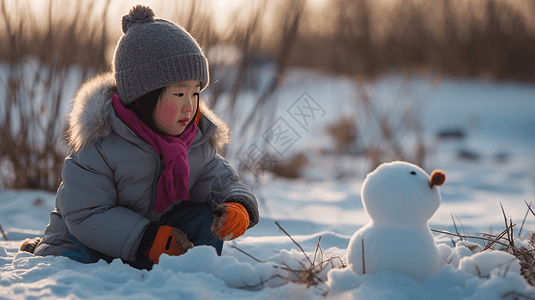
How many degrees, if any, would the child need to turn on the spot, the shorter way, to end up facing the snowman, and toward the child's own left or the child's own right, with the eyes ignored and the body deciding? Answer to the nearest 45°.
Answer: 0° — they already face it

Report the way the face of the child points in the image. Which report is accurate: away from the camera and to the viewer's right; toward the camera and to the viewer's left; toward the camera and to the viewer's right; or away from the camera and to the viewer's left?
toward the camera and to the viewer's right

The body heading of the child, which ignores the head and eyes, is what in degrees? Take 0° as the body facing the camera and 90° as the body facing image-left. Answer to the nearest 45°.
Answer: approximately 315°

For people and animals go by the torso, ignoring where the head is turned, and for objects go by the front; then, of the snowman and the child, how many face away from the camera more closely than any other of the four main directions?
0

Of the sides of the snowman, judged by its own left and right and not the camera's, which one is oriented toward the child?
back

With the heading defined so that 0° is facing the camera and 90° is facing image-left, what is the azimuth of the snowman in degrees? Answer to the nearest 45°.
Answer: approximately 270°
